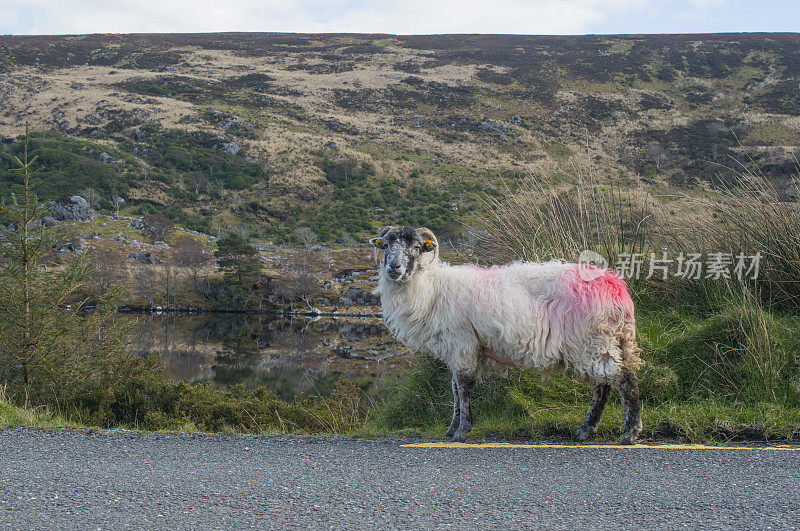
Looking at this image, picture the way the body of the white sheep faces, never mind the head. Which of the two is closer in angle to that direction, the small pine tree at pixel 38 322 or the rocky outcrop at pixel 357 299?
the small pine tree

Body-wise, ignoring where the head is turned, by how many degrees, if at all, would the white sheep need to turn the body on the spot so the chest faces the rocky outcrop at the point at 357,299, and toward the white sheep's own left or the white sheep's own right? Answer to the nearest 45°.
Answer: approximately 90° to the white sheep's own right

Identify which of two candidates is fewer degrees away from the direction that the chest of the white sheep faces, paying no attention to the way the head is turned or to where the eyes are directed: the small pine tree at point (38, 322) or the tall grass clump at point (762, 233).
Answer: the small pine tree

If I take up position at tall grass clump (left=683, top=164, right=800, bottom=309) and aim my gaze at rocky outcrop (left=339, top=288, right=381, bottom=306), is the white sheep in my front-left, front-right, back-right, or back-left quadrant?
back-left

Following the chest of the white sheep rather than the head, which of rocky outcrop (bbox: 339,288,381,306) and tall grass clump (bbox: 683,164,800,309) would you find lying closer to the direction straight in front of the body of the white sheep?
the rocky outcrop

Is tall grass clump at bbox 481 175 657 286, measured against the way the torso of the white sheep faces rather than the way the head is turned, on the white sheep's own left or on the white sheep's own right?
on the white sheep's own right

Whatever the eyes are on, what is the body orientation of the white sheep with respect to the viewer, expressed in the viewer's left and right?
facing to the left of the viewer

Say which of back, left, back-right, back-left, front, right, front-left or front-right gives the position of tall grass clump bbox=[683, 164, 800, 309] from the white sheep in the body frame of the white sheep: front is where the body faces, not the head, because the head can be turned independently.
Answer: back-right
